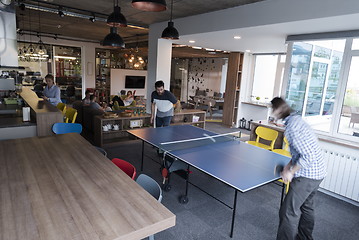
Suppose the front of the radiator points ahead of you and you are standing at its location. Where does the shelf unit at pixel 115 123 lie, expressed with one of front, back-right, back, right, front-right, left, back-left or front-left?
front-right

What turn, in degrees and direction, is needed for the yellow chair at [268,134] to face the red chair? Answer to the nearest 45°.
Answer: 0° — it already faces it

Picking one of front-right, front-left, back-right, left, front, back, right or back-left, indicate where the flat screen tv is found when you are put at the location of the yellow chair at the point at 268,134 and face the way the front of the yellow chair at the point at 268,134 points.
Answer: right

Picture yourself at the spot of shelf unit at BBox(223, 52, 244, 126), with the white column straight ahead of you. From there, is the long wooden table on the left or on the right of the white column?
left

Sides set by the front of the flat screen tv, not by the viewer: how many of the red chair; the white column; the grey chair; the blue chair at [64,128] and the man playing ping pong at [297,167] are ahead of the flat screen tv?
5

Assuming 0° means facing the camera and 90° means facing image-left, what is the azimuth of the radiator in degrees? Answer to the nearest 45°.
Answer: approximately 45°

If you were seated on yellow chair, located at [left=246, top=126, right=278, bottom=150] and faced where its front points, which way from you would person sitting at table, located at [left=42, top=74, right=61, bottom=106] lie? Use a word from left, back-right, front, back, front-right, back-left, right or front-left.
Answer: front-right

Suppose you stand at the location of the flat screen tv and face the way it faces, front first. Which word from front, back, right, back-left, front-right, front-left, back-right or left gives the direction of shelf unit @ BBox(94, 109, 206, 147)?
front

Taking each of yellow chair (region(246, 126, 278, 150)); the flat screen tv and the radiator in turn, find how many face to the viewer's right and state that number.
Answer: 0

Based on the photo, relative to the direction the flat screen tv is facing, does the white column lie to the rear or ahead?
ahead

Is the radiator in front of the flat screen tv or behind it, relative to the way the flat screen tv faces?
in front

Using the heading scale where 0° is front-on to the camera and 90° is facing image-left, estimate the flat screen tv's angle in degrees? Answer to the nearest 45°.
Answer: approximately 0°

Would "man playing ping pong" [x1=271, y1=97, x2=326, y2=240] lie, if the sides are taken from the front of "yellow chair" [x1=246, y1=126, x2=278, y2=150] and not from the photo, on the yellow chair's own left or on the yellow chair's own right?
on the yellow chair's own left

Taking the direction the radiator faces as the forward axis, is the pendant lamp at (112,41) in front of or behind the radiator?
in front
